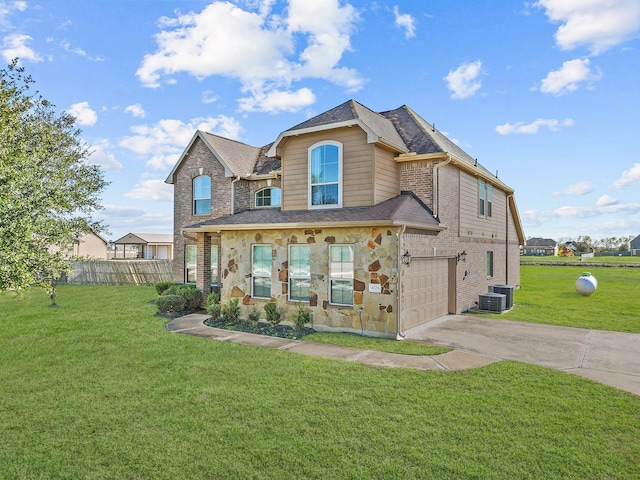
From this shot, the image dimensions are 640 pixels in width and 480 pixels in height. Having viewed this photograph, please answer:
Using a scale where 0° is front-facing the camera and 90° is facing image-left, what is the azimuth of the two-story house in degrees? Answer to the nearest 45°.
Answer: approximately 45°

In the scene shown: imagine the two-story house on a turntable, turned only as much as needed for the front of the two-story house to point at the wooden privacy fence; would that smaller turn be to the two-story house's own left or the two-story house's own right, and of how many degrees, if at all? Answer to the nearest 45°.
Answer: approximately 90° to the two-story house's own right

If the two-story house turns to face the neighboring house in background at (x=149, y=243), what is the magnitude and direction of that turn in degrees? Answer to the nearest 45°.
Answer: approximately 90° to its right

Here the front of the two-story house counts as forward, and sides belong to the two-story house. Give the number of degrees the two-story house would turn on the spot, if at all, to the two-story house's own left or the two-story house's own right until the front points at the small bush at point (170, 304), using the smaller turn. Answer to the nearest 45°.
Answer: approximately 45° to the two-story house's own right

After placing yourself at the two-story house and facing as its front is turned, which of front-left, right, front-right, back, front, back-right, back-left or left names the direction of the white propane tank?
back

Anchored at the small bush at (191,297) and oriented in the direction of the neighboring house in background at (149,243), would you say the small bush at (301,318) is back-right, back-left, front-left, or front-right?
back-right

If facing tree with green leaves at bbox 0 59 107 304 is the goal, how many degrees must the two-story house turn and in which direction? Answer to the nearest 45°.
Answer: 0° — it already faces it
